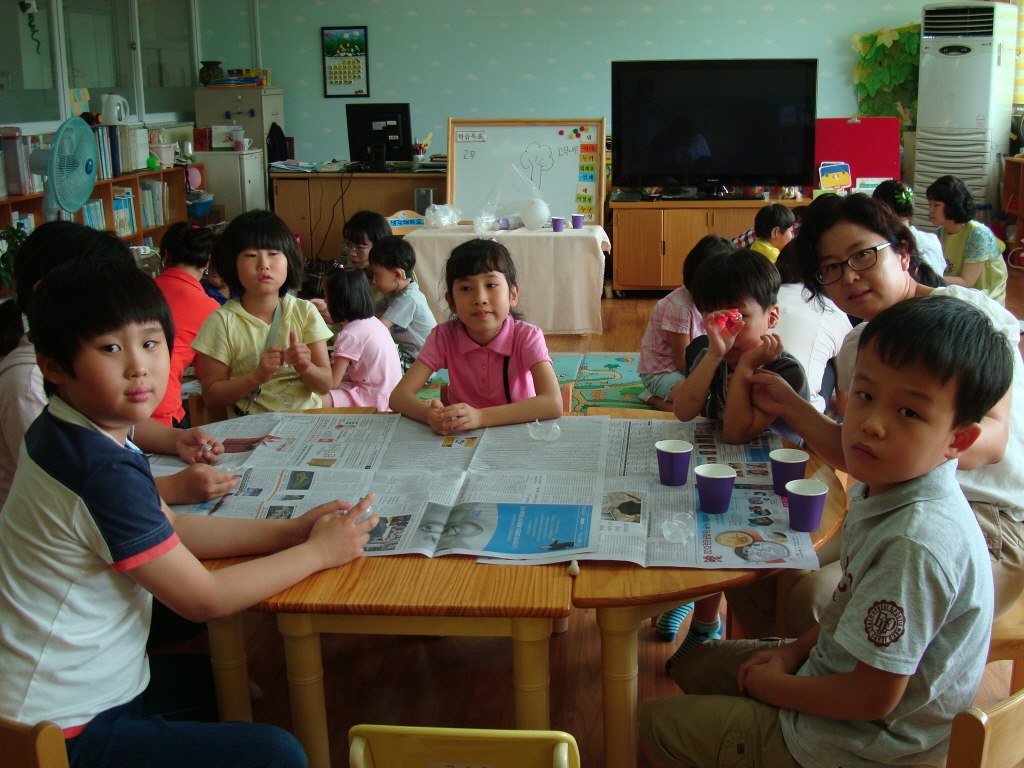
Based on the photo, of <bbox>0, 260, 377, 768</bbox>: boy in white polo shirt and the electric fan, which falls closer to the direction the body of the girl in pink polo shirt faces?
the boy in white polo shirt

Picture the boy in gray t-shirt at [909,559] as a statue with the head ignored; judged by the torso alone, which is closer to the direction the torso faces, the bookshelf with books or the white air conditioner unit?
the bookshelf with books

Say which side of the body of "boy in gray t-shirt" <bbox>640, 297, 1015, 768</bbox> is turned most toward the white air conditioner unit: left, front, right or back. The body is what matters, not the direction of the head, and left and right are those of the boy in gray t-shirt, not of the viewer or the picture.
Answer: right

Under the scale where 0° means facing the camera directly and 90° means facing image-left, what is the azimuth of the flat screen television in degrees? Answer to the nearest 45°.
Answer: approximately 0°

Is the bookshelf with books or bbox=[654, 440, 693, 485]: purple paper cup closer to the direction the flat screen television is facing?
the purple paper cup

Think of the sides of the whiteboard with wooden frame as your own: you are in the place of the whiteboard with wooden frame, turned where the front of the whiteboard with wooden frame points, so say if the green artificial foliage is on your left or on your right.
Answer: on your left

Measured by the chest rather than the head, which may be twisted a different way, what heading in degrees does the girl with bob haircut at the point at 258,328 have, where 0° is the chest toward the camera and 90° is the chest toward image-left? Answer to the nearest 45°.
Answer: approximately 0°

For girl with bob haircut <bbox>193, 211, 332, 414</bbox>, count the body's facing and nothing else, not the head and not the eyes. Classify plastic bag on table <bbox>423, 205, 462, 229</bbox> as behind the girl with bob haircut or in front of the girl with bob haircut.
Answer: behind

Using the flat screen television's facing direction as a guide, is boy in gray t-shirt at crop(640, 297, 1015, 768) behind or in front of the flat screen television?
in front

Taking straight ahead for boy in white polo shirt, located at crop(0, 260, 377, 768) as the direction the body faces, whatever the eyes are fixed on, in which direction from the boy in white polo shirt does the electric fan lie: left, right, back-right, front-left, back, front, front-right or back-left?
left

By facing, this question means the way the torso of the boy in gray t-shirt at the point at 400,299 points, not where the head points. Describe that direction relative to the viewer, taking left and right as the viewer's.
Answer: facing to the left of the viewer

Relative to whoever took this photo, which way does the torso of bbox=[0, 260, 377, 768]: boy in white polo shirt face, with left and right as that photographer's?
facing to the right of the viewer
